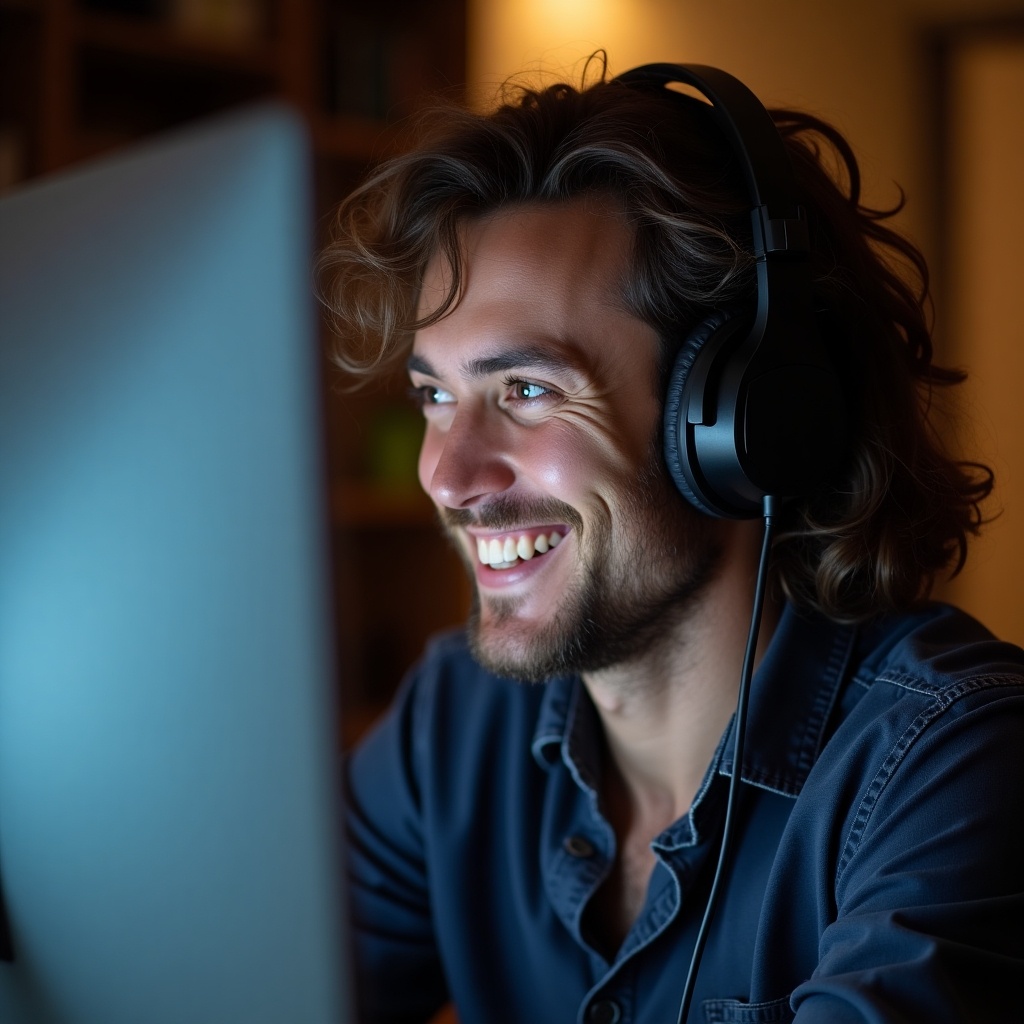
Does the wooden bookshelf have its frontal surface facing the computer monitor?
yes

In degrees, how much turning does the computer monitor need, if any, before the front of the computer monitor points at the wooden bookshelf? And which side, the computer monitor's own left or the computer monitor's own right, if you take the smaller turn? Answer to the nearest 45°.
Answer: approximately 45° to the computer monitor's own left

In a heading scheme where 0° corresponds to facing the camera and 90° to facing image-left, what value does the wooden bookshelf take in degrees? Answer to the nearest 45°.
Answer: approximately 0°

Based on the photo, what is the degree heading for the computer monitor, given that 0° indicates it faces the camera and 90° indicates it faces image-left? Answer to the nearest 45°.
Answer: approximately 225°

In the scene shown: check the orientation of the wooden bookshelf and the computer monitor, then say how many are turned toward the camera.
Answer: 1

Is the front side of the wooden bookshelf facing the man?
yes

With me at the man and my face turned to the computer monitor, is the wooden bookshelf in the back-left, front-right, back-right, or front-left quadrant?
back-right

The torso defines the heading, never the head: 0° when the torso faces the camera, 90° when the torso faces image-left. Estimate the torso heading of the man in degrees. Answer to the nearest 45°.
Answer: approximately 45°
